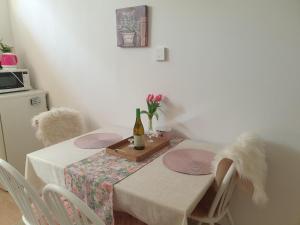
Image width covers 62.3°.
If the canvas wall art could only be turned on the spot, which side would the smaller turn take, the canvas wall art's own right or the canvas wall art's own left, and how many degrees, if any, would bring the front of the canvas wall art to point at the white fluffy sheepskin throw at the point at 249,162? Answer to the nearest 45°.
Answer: approximately 90° to the canvas wall art's own left

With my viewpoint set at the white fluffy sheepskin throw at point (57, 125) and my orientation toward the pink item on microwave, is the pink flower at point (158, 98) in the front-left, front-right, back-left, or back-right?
back-right

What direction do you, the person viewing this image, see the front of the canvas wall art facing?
facing the viewer and to the left of the viewer

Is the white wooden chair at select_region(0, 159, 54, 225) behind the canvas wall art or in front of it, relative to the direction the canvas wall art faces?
in front
